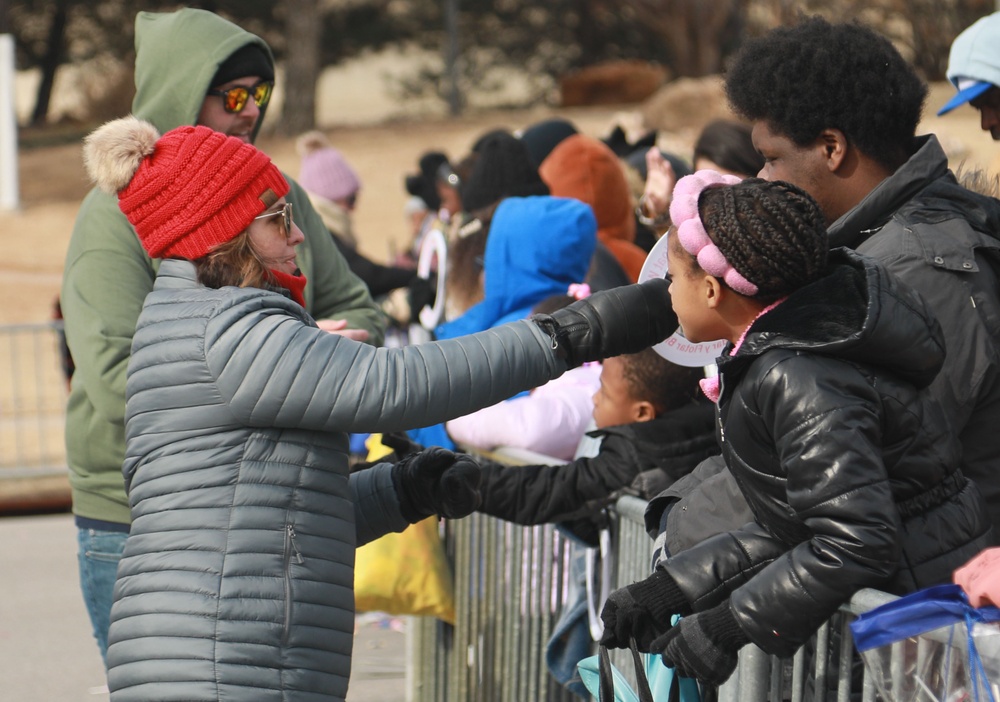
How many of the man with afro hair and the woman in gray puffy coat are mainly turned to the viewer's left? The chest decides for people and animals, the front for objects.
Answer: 1

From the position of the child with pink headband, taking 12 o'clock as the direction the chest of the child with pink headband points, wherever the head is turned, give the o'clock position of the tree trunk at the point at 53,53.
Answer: The tree trunk is roughly at 2 o'clock from the child with pink headband.

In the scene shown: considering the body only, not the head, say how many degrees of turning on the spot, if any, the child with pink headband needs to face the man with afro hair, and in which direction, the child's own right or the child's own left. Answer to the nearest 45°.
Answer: approximately 90° to the child's own right

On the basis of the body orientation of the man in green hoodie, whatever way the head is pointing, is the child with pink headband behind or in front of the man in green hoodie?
in front

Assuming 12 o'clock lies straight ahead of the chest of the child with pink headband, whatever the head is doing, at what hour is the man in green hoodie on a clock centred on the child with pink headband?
The man in green hoodie is roughly at 1 o'clock from the child with pink headband.

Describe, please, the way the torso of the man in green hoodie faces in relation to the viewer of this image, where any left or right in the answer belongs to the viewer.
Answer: facing the viewer and to the right of the viewer

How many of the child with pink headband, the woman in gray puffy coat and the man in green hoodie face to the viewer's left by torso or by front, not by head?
1

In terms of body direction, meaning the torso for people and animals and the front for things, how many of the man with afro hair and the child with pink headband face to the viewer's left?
2

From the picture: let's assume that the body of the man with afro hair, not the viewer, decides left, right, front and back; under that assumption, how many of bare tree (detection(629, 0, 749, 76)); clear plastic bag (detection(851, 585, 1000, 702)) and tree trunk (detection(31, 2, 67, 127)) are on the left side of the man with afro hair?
1

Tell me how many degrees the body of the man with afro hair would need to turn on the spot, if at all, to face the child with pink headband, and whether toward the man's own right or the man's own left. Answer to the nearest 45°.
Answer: approximately 90° to the man's own left

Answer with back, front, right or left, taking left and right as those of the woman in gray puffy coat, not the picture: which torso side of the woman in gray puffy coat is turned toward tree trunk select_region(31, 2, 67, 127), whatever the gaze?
left

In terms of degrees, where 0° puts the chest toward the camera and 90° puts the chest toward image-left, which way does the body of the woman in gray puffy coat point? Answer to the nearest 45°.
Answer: approximately 270°

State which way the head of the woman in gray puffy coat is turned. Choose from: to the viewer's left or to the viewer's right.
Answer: to the viewer's right

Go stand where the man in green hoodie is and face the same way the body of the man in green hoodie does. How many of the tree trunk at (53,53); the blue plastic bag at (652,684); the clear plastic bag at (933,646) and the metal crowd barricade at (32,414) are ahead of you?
2

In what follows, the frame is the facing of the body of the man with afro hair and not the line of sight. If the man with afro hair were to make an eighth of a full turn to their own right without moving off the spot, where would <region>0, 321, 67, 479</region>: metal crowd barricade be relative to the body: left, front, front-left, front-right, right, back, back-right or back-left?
front

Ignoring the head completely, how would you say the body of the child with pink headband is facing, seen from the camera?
to the viewer's left

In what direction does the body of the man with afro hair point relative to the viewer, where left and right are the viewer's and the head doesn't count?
facing to the left of the viewer
